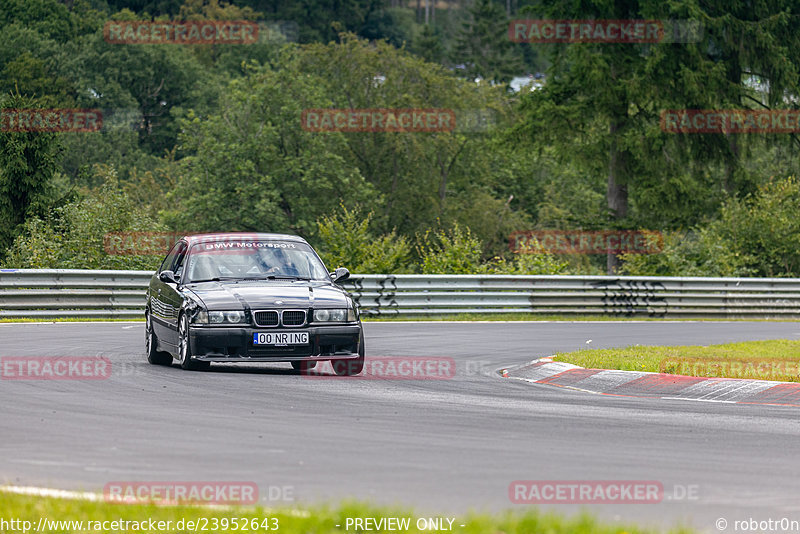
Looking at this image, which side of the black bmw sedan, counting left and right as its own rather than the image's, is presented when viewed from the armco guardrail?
back

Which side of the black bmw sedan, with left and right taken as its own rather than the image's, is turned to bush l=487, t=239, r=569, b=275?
back

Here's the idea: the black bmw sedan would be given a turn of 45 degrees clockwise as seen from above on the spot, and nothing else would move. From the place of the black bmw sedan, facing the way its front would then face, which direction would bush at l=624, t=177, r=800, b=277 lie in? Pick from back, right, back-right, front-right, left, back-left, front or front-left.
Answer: back

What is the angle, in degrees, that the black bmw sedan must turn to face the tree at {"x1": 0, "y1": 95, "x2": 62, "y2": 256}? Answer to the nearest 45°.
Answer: approximately 180°

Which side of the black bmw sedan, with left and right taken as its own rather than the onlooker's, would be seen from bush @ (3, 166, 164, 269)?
back

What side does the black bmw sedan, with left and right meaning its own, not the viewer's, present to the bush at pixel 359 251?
back

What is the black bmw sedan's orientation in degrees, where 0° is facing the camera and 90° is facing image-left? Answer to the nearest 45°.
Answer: approximately 0°
